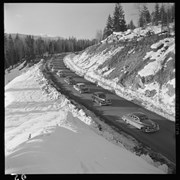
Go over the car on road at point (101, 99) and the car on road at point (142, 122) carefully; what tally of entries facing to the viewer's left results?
0
